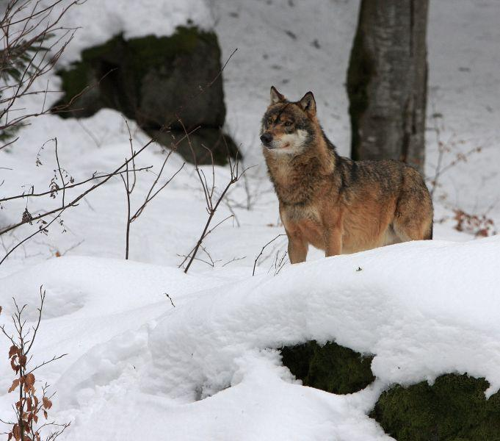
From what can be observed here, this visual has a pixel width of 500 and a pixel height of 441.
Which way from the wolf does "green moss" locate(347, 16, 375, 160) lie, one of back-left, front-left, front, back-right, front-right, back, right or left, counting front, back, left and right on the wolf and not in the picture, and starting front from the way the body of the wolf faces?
back-right

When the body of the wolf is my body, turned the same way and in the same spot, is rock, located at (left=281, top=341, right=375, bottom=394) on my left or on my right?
on my left

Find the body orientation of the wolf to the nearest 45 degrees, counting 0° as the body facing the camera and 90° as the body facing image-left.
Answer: approximately 45°

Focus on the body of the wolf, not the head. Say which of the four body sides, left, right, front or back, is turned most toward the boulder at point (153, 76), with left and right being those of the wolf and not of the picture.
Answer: right
